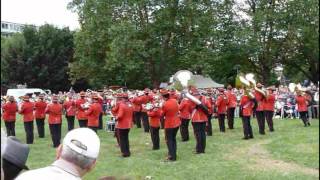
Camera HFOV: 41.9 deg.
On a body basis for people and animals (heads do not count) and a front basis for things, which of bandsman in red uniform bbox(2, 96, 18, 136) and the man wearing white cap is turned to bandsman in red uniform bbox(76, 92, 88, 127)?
the man wearing white cap

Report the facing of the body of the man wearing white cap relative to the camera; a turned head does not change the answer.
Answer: away from the camera

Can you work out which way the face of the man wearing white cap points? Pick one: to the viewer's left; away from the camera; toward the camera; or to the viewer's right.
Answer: away from the camera

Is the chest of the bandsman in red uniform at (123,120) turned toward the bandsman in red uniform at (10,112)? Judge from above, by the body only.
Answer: yes

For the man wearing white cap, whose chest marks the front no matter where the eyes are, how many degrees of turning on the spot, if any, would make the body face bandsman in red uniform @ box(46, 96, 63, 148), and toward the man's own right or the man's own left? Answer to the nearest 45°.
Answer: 0° — they already face them
